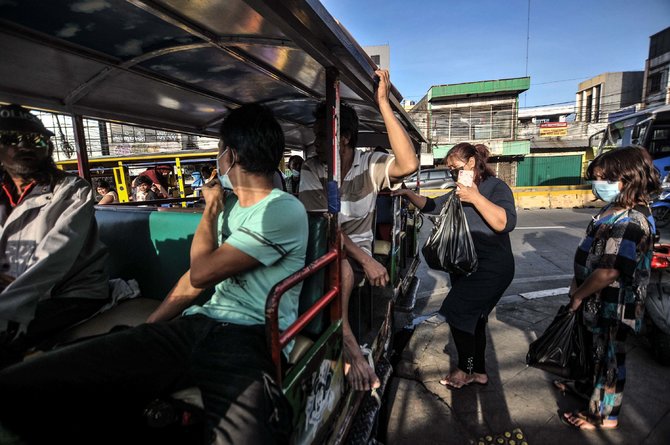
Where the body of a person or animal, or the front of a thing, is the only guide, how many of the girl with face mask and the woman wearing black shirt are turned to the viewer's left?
2

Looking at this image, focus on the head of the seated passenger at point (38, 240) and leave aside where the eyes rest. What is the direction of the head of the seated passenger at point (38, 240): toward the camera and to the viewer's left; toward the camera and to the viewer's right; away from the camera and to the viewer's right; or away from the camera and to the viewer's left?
toward the camera and to the viewer's right

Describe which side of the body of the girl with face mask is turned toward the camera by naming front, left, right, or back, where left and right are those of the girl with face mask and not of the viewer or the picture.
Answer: left

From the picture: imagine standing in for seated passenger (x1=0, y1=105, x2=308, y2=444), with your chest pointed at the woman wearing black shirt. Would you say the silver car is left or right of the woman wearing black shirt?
left

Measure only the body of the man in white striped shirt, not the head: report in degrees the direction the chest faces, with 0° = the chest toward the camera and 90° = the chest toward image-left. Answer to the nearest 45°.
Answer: approximately 0°

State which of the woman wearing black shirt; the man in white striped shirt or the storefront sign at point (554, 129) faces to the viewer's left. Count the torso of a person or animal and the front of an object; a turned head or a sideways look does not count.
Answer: the woman wearing black shirt

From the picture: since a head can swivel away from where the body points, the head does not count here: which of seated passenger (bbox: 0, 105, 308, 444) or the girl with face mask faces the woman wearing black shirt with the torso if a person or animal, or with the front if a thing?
the girl with face mask

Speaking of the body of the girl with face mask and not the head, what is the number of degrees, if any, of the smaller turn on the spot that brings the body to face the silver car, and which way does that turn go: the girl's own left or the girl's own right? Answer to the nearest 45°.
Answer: approximately 45° to the girl's own right
